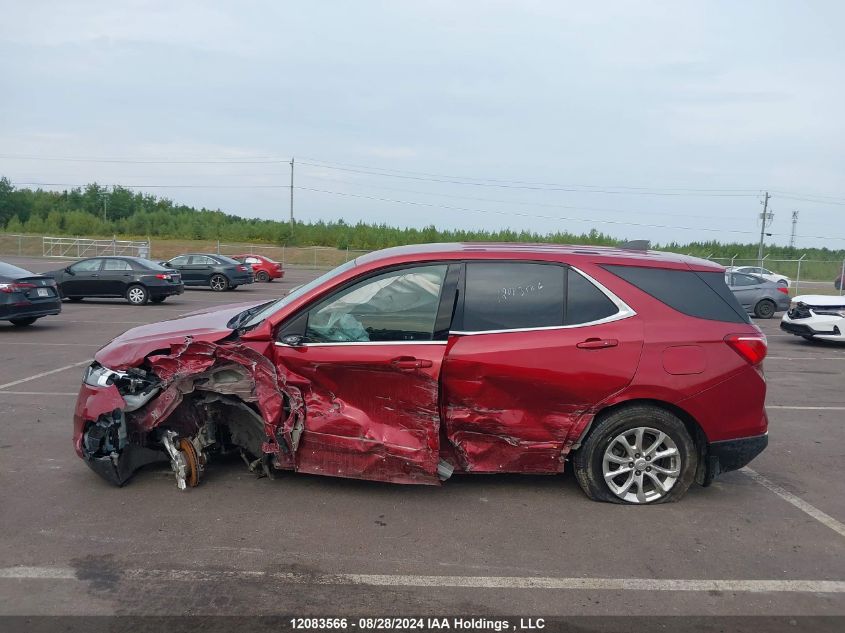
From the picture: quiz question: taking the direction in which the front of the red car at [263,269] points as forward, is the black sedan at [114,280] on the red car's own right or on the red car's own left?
on the red car's own left

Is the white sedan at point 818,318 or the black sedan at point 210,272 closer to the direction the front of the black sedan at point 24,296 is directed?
the black sedan

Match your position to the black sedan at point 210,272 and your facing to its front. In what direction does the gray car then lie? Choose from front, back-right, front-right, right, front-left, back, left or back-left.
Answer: back

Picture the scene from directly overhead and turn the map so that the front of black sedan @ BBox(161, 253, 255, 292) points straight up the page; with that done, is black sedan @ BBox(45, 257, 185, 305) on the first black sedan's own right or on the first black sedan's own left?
on the first black sedan's own left

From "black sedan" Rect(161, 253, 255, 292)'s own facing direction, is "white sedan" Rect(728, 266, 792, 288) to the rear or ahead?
to the rear

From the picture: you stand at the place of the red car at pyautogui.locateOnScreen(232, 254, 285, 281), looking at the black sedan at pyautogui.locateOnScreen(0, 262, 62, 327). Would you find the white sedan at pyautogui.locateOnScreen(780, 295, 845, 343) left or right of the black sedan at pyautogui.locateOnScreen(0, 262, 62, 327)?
left

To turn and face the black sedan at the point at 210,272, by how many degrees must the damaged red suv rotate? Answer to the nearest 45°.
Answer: approximately 90° to its right

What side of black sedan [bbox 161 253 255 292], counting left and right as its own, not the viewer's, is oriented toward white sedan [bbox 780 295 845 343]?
back

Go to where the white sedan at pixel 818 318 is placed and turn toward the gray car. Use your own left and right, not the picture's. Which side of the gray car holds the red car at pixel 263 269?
left

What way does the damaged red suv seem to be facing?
to the viewer's left
